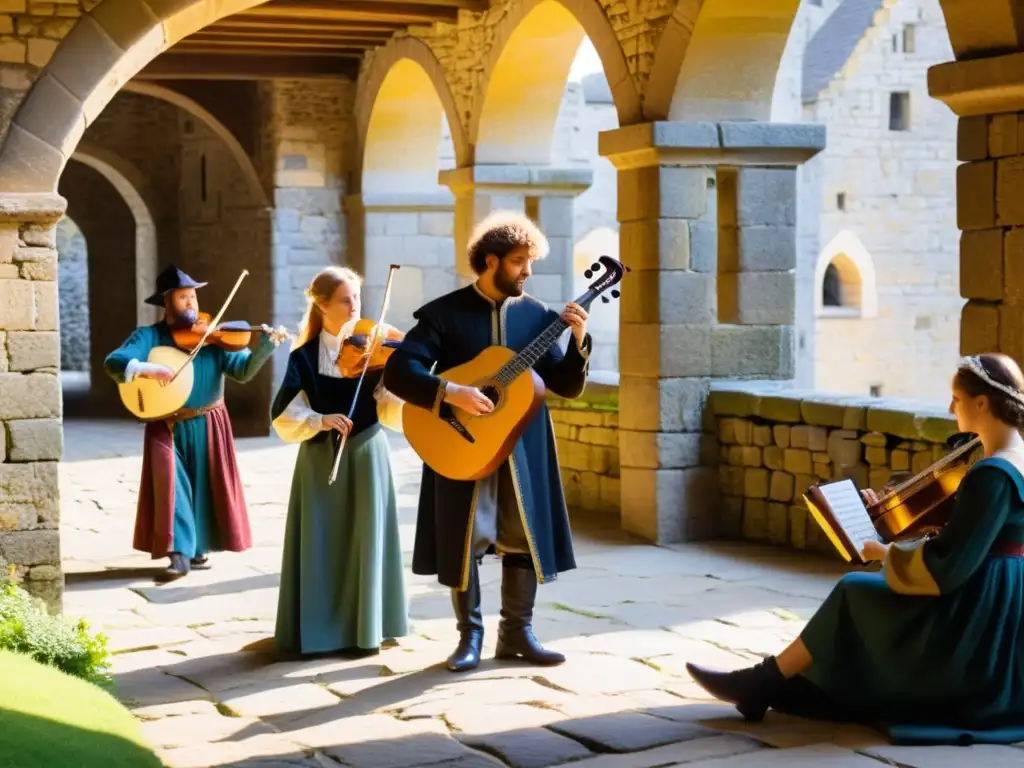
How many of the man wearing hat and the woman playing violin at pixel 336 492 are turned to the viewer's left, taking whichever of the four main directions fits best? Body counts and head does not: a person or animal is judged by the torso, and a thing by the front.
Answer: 0

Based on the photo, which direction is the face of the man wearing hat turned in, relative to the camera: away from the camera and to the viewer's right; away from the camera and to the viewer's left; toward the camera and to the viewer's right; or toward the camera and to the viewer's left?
toward the camera and to the viewer's right

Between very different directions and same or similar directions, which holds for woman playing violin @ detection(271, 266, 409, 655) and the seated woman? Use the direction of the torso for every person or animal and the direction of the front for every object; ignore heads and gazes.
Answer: very different directions

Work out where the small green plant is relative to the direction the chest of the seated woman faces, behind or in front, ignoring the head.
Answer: in front

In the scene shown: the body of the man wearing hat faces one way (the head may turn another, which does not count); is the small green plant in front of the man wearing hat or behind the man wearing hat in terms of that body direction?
in front

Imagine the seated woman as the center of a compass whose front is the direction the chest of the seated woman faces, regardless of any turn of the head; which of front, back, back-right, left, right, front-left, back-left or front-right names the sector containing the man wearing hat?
front-right

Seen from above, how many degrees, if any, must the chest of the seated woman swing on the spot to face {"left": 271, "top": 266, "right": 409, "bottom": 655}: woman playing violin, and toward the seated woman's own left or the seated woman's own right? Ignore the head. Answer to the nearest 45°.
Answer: approximately 45° to the seated woman's own right

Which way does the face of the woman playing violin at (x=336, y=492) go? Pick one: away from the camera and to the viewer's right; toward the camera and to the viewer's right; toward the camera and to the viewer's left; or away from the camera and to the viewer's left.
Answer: toward the camera and to the viewer's right

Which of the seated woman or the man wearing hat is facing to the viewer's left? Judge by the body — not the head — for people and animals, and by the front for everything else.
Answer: the seated woman

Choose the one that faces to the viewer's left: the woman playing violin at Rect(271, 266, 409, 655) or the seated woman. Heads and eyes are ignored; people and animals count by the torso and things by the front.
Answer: the seated woman

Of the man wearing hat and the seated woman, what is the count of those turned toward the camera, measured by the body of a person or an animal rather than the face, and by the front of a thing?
1

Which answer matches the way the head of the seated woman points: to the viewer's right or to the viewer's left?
to the viewer's left

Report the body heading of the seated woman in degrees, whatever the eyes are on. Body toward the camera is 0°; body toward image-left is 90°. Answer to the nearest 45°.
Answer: approximately 90°

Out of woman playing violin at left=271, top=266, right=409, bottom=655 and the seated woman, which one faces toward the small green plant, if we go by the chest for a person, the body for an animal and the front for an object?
the seated woman
